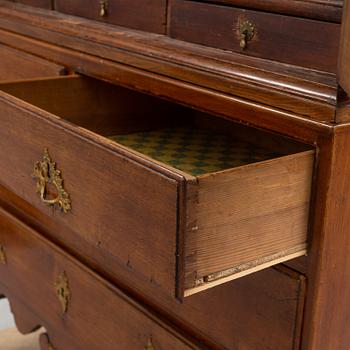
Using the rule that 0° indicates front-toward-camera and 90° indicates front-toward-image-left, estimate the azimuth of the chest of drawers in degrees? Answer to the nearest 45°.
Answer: approximately 45°
